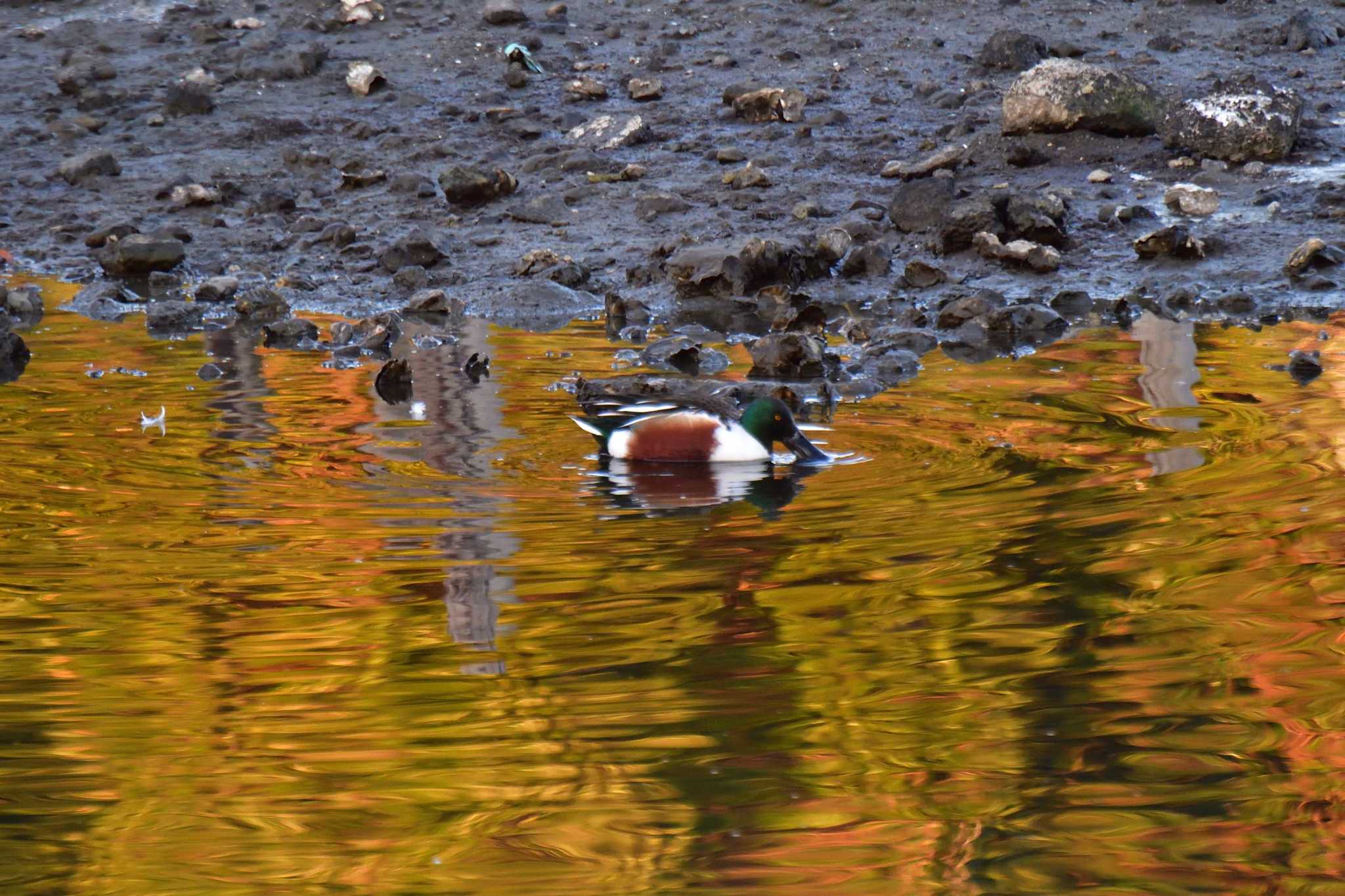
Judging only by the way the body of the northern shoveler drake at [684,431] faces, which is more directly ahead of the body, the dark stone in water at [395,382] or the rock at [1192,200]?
the rock

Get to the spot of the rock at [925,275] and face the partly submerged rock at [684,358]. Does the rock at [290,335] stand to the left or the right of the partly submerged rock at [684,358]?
right

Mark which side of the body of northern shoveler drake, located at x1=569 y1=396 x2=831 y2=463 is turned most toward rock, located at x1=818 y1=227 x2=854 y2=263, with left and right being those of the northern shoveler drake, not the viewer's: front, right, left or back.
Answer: left

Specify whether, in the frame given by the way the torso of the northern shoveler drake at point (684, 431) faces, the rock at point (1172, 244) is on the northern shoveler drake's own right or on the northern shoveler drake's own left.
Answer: on the northern shoveler drake's own left

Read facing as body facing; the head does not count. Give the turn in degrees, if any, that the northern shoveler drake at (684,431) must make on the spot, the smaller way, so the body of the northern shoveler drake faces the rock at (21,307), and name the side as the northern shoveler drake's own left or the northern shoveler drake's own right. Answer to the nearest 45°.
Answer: approximately 135° to the northern shoveler drake's own left

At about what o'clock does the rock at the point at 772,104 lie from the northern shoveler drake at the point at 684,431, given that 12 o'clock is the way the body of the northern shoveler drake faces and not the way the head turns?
The rock is roughly at 9 o'clock from the northern shoveler drake.

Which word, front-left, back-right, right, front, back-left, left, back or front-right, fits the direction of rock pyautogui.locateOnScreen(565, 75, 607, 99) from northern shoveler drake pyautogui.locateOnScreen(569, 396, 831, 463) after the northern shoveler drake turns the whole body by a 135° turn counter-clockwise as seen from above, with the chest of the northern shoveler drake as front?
front-right

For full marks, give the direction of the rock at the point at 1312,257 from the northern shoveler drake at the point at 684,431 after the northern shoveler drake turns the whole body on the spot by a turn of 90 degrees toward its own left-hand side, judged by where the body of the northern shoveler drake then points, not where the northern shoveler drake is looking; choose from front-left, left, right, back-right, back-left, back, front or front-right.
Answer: front-right

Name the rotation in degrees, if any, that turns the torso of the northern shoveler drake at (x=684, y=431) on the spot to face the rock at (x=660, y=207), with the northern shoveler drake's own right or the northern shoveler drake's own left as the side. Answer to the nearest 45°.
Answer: approximately 90° to the northern shoveler drake's own left

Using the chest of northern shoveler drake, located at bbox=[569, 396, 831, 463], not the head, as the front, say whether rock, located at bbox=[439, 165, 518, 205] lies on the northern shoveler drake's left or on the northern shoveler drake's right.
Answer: on the northern shoveler drake's left

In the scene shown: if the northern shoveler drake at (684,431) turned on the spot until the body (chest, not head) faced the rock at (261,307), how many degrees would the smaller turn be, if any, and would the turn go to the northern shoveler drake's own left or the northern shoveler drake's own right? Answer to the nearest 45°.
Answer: approximately 135° to the northern shoveler drake's own left

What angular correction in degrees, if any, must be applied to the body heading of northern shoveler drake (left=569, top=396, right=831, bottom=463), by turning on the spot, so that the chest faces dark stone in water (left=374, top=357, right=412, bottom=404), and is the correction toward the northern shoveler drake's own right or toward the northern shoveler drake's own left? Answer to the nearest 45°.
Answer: approximately 135° to the northern shoveler drake's own left

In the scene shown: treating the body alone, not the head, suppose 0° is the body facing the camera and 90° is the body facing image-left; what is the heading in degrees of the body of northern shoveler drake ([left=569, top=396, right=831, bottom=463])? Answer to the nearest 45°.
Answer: approximately 270°

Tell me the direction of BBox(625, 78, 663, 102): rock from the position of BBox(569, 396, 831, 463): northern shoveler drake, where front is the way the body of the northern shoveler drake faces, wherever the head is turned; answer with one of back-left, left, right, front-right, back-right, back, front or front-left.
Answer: left

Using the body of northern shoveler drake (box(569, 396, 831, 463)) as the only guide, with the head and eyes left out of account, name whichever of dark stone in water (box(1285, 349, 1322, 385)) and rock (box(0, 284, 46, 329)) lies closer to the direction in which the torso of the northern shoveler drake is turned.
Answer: the dark stone in water
